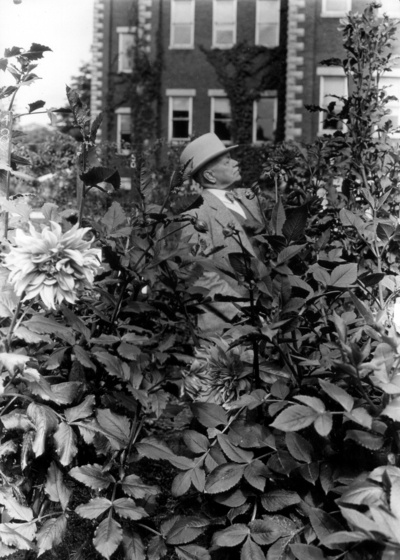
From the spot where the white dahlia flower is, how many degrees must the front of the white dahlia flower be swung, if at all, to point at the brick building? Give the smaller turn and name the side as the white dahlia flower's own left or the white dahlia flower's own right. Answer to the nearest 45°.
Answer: approximately 180°

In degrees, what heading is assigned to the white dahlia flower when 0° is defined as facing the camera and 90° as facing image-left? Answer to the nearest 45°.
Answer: approximately 0°
